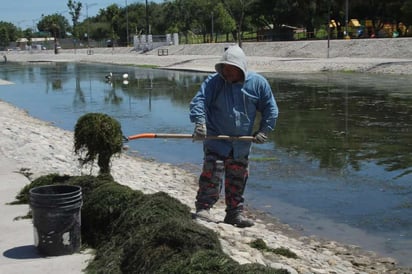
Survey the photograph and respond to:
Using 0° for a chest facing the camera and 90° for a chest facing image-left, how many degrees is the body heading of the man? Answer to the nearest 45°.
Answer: approximately 0°

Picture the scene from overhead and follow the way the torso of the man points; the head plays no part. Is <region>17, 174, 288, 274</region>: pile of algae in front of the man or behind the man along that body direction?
in front

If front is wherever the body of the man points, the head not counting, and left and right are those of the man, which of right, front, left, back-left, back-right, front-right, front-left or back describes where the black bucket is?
front-right

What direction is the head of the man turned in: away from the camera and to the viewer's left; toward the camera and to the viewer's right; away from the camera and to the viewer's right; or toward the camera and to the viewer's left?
toward the camera and to the viewer's left
